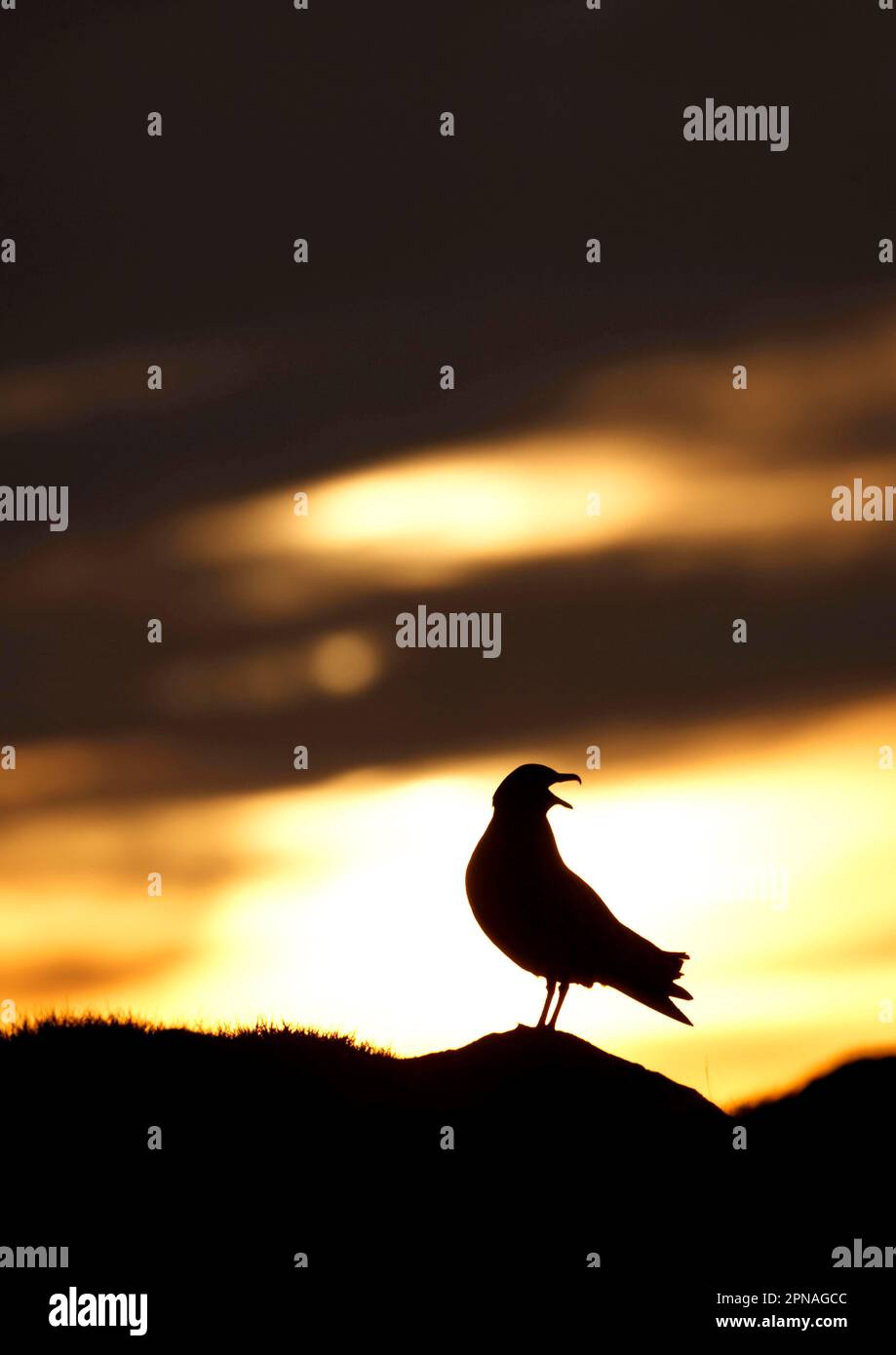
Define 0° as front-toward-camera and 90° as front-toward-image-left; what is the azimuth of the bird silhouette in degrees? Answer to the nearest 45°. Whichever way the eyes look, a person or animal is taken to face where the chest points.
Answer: approximately 90°
